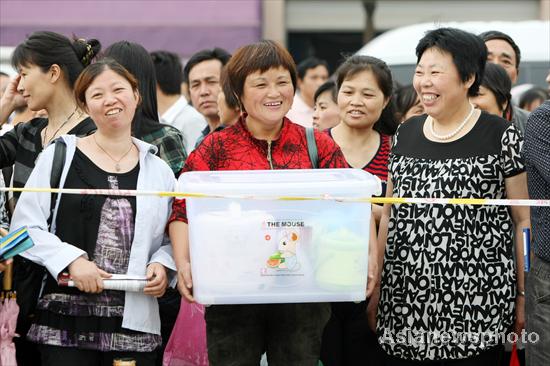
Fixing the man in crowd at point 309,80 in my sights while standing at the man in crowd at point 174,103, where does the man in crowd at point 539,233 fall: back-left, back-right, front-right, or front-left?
back-right

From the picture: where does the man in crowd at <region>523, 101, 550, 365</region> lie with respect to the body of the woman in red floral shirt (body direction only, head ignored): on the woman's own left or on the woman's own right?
on the woman's own left

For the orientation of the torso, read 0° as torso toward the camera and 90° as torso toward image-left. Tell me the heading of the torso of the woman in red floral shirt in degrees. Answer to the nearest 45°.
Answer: approximately 0°

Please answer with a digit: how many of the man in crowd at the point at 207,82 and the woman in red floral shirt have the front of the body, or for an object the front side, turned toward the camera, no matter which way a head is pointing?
2

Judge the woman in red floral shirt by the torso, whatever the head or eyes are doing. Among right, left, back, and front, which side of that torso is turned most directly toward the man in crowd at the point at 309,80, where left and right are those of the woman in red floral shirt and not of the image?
back

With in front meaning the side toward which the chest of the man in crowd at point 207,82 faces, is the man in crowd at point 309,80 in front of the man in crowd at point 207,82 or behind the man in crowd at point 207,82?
behind
